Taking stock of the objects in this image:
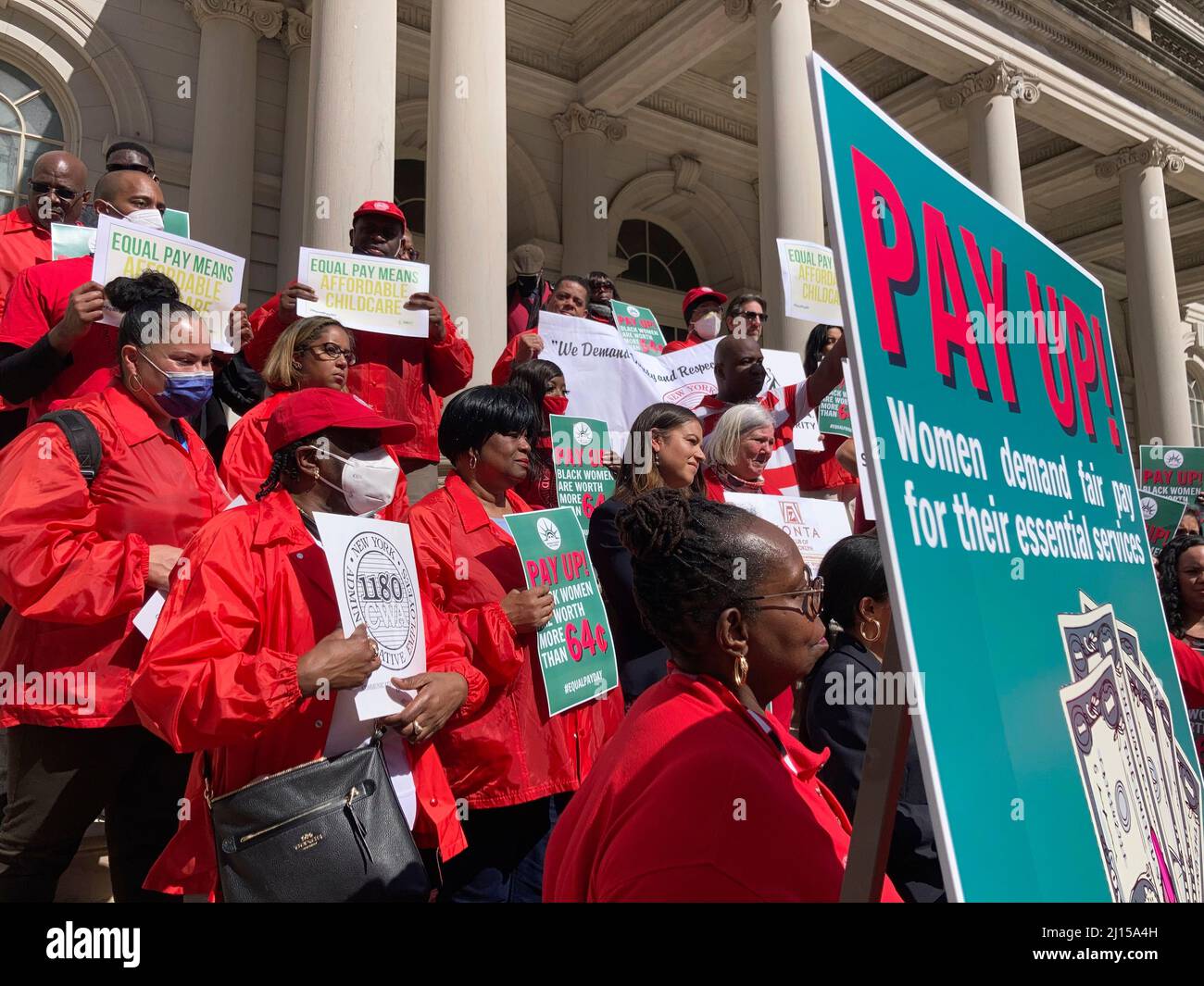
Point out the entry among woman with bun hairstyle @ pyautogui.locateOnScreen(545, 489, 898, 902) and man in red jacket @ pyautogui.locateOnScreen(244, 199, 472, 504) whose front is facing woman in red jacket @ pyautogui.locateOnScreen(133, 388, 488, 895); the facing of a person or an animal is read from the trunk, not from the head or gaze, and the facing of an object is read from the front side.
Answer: the man in red jacket

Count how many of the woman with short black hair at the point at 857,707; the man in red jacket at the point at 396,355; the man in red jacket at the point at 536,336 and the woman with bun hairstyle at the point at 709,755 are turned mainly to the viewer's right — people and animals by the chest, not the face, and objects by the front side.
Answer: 2

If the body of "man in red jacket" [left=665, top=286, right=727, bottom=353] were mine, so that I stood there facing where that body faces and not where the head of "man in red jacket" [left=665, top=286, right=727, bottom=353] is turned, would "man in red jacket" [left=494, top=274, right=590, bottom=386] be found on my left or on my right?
on my right

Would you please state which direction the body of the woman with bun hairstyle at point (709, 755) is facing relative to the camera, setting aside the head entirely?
to the viewer's right

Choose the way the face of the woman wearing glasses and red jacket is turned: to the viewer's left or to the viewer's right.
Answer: to the viewer's right

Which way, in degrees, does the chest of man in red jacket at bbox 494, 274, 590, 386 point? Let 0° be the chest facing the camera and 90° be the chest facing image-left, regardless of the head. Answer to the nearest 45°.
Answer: approximately 0°

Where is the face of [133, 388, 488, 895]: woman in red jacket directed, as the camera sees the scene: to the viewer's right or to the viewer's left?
to the viewer's right

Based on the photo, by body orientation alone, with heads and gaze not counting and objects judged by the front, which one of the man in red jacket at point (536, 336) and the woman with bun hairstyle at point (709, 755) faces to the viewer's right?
the woman with bun hairstyle

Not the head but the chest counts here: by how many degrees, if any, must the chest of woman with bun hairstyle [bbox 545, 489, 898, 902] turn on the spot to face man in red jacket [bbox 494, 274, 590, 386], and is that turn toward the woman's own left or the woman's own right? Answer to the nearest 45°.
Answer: approximately 90° to the woman's own left

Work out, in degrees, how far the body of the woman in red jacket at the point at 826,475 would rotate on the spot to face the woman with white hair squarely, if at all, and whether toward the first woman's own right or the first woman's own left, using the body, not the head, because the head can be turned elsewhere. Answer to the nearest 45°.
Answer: approximately 45° to the first woman's own right

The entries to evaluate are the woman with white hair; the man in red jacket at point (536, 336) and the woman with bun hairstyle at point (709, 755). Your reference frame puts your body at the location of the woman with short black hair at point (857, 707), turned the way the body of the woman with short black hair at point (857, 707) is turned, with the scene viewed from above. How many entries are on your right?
1

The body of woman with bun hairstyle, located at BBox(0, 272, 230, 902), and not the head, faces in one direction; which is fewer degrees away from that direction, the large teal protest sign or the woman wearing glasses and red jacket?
the large teal protest sign
